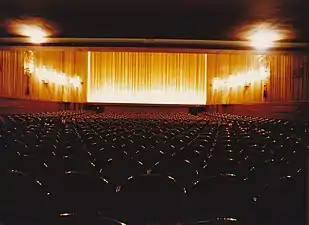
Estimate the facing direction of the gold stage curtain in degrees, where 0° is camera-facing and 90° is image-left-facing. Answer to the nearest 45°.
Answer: approximately 0°
